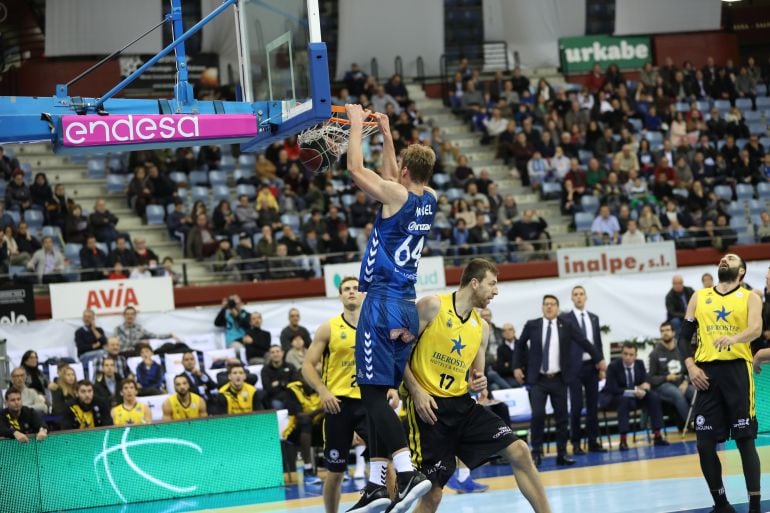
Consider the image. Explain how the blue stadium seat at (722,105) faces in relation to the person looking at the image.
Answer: facing the viewer

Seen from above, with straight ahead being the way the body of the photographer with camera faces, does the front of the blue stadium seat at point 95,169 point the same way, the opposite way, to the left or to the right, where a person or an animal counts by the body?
the same way

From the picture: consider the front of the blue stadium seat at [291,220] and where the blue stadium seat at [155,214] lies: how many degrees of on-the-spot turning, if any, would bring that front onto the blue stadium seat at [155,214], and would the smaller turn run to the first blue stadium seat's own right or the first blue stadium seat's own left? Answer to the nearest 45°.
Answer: approximately 90° to the first blue stadium seat's own right

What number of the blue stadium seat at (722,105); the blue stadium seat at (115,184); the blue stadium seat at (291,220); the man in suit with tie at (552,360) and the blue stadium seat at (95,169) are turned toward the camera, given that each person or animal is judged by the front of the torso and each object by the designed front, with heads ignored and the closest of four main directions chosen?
5

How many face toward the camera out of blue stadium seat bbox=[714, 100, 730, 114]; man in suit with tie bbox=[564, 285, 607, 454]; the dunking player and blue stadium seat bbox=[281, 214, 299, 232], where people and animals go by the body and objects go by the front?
3

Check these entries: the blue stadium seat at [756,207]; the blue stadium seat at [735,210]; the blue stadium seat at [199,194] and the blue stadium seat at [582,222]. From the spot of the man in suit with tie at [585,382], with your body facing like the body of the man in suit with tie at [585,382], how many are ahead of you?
0

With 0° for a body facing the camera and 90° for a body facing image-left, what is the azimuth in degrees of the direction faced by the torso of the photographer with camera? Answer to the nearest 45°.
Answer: approximately 0°

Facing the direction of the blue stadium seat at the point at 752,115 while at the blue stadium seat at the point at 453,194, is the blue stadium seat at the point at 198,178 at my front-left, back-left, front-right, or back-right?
back-left

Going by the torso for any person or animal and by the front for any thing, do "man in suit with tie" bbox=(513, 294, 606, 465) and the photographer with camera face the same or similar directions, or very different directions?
same or similar directions

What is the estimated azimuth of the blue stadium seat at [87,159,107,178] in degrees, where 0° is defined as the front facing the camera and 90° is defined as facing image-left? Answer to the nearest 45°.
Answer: approximately 0°

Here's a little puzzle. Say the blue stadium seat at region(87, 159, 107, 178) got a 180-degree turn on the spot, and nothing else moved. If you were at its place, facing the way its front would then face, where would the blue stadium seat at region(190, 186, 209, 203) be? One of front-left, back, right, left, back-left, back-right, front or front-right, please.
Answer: back-right

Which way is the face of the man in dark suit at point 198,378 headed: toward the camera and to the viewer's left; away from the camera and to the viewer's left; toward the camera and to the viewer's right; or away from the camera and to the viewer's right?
toward the camera and to the viewer's right

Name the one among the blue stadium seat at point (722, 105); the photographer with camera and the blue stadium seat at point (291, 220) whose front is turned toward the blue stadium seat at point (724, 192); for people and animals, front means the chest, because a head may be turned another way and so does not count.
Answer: the blue stadium seat at point (722, 105)

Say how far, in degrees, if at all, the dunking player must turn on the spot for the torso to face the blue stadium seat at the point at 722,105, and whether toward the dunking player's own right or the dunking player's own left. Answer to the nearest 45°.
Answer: approximately 45° to the dunking player's own right

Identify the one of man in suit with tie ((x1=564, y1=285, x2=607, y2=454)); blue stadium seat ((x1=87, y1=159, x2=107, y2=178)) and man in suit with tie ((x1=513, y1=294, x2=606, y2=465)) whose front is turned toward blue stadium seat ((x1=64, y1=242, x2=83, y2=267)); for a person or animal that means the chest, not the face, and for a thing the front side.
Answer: blue stadium seat ((x1=87, y1=159, x2=107, y2=178))

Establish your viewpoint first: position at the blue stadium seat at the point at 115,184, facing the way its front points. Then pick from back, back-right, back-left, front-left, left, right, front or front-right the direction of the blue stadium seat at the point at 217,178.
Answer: left

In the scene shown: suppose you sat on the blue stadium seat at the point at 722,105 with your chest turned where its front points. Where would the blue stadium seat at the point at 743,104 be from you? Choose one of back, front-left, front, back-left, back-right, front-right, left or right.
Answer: back-left

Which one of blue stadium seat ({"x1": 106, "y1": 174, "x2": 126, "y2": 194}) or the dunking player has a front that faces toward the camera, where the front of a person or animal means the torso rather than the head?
the blue stadium seat

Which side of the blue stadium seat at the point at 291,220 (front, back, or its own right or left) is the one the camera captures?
front

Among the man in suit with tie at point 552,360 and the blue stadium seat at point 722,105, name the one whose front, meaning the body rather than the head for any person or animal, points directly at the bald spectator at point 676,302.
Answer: the blue stadium seat

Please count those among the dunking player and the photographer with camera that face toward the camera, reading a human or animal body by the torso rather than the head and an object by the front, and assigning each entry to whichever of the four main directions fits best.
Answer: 1

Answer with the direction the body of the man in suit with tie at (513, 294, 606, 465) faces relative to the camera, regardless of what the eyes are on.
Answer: toward the camera
